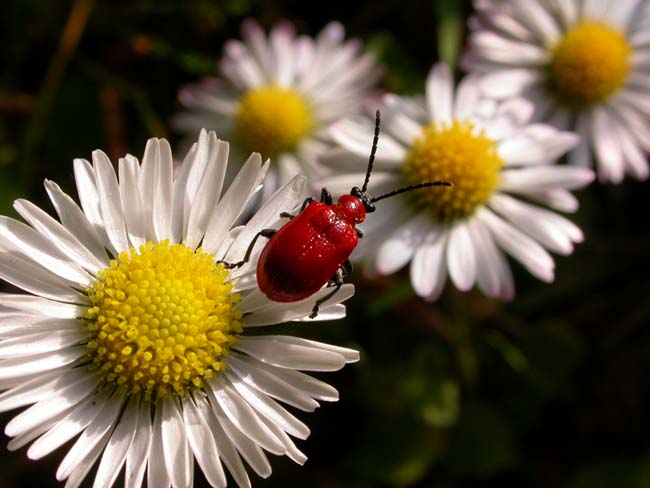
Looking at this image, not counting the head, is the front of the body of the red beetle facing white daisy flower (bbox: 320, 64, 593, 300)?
yes

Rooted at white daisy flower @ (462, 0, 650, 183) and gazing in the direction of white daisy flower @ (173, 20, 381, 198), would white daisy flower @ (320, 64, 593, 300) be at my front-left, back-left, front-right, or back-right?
front-left

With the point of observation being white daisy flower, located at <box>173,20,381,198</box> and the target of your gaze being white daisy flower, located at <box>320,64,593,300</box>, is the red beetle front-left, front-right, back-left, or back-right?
front-right

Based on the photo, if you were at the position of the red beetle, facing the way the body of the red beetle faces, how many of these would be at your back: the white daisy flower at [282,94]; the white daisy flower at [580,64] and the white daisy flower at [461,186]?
0

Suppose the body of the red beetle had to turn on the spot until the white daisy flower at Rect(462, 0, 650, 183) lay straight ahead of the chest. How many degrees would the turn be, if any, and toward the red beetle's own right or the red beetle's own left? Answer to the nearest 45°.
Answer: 0° — it already faces it

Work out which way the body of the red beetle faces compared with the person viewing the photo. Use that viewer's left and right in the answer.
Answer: facing away from the viewer and to the right of the viewer

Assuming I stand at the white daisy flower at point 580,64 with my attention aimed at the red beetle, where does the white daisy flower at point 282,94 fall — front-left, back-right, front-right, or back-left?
front-right

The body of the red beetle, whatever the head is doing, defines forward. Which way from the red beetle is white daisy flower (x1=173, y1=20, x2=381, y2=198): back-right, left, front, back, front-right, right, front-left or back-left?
front-left
